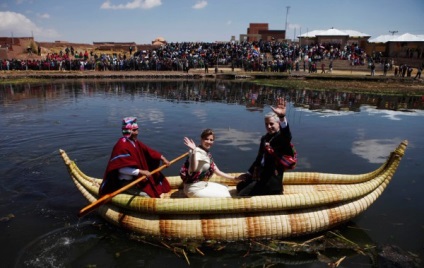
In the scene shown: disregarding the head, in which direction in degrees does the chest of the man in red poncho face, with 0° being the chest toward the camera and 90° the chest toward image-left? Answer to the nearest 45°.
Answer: approximately 315°
